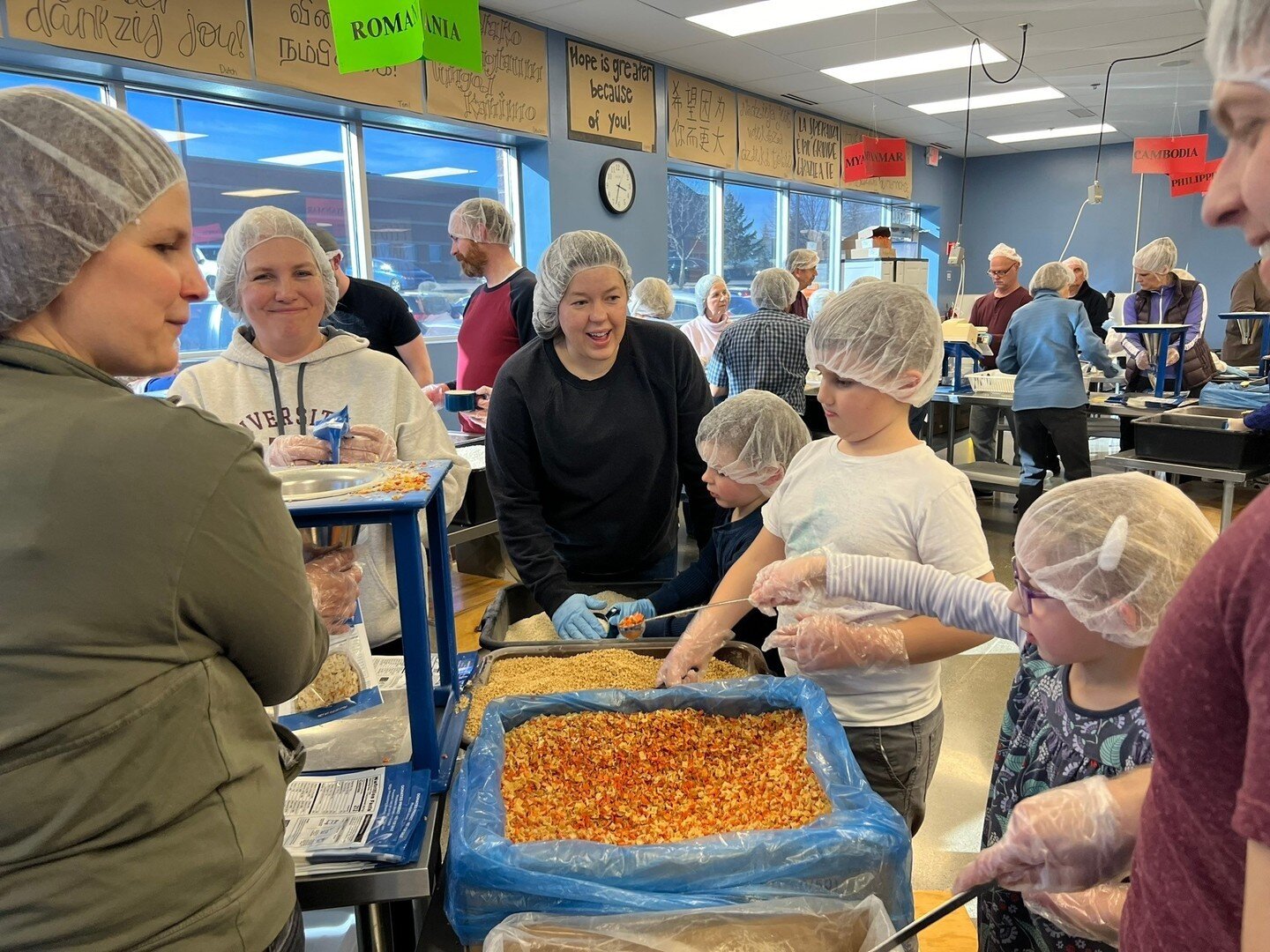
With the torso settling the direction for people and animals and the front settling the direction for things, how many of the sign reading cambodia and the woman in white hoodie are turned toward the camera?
2

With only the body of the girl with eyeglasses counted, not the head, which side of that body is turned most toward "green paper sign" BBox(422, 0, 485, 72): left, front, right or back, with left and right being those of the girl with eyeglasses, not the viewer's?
right

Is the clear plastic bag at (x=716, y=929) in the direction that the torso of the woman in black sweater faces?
yes

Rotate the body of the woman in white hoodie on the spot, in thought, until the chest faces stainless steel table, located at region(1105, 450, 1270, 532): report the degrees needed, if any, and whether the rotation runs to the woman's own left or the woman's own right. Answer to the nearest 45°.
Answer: approximately 90° to the woman's own left

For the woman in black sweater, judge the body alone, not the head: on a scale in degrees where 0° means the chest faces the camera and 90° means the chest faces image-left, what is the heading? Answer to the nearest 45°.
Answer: approximately 0°

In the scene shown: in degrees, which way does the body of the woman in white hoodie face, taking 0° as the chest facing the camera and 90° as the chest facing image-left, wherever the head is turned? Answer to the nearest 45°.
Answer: approximately 0°

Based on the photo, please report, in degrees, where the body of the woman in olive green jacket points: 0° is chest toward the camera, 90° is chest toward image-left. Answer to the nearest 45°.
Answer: approximately 225°

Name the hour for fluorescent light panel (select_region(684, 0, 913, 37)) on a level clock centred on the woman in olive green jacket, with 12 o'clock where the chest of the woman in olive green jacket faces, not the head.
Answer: The fluorescent light panel is roughly at 12 o'clock from the woman in olive green jacket.

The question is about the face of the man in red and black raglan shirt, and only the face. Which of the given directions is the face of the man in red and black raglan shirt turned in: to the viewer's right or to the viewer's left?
to the viewer's left

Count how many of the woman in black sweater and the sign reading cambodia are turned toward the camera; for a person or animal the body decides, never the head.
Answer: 2

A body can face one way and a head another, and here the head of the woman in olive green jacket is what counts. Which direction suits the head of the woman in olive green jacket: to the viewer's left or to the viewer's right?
to the viewer's right

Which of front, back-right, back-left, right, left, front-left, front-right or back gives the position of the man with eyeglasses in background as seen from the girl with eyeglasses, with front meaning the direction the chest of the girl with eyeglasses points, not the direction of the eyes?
back-right

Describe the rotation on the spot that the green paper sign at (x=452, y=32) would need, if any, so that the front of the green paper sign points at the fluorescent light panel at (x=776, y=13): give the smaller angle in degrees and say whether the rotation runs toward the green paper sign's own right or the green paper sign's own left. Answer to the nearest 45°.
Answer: approximately 90° to the green paper sign's own left

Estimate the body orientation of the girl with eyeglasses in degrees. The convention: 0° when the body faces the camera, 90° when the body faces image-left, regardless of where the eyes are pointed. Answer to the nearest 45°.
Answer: approximately 45°
